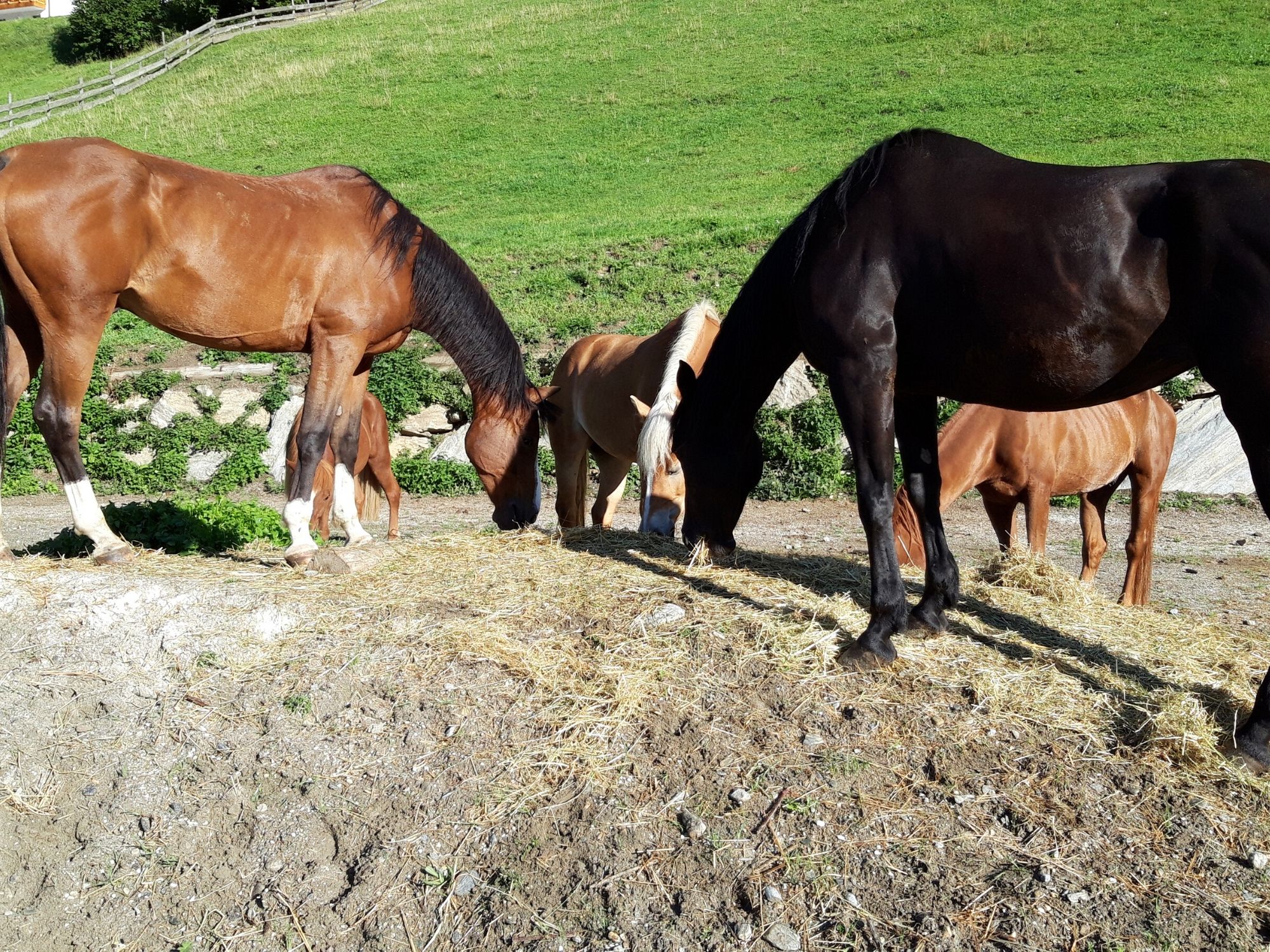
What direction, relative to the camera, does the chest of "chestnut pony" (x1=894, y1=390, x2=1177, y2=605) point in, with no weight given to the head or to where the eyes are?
to the viewer's left

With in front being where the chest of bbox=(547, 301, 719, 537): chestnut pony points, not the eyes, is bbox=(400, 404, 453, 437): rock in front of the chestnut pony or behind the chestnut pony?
behind

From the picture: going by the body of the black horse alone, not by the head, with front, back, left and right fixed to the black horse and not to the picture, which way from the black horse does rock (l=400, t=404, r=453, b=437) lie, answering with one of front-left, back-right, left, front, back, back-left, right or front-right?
front-right

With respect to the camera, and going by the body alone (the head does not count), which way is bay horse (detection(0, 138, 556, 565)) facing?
to the viewer's right

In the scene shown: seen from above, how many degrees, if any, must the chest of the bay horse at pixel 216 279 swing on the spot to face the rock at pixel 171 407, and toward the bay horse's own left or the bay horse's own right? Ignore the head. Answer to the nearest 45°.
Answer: approximately 90° to the bay horse's own left

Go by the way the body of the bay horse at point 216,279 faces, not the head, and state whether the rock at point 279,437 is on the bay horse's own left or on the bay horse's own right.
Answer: on the bay horse's own left

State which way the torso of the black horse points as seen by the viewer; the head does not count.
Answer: to the viewer's left

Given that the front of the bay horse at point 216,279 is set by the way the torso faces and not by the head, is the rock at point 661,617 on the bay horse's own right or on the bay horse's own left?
on the bay horse's own right

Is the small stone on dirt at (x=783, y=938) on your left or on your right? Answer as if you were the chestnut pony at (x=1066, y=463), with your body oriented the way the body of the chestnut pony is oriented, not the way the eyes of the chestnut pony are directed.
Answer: on your left

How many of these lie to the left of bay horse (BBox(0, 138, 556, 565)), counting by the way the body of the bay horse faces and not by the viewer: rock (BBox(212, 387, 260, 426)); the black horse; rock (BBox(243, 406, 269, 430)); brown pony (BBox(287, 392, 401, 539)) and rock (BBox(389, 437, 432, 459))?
4

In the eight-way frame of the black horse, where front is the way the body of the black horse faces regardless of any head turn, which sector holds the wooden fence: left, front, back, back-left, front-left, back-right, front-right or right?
front-right

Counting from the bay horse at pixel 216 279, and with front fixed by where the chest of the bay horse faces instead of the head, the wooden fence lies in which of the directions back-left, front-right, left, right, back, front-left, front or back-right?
left
